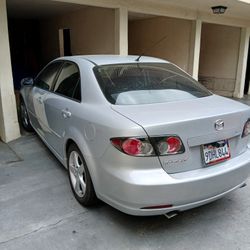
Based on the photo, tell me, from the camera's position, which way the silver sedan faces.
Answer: facing away from the viewer and to the left of the viewer
